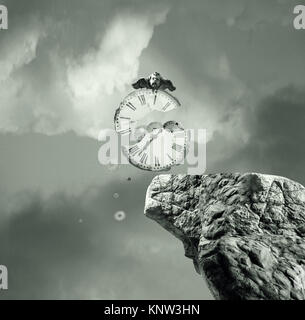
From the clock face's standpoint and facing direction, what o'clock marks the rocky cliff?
The rocky cliff is roughly at 10 o'clock from the clock face.

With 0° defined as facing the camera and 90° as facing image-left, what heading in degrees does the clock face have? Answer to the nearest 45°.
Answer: approximately 0°
